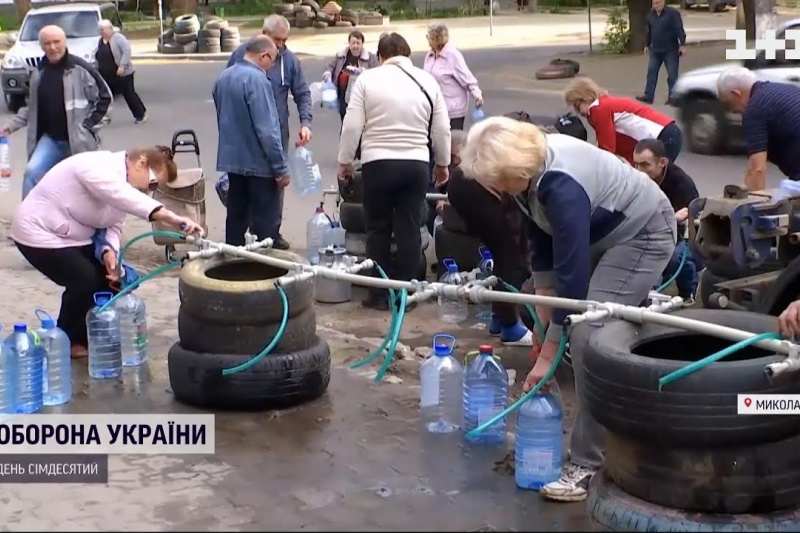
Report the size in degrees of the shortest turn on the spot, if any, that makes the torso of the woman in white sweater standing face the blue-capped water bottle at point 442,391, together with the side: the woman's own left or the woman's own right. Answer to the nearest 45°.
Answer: approximately 180°

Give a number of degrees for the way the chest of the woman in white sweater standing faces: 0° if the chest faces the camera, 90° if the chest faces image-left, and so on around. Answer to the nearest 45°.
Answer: approximately 180°

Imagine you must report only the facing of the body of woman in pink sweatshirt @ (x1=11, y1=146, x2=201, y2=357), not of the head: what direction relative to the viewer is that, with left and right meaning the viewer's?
facing to the right of the viewer

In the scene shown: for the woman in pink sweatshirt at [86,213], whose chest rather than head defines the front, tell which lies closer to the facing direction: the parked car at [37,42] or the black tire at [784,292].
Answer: the black tire

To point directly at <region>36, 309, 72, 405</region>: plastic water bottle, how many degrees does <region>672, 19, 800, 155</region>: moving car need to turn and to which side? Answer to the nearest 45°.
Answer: approximately 45° to its left

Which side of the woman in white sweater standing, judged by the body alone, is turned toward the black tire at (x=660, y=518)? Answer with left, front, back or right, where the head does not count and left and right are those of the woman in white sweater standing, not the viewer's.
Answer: back

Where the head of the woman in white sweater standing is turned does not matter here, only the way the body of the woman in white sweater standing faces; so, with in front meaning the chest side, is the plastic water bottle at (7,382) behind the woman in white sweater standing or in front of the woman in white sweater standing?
behind

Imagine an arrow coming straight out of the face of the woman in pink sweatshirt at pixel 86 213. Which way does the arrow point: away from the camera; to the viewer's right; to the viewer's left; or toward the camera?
to the viewer's right

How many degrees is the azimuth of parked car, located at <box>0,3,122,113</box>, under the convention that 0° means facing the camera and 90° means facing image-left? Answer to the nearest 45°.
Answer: approximately 45°
